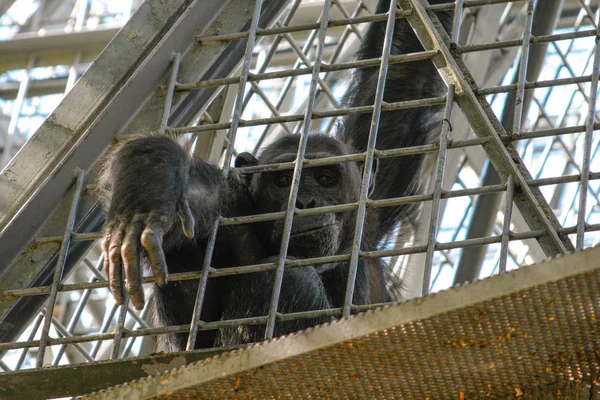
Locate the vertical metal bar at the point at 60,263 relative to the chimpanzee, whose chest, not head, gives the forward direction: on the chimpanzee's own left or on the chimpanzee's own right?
on the chimpanzee's own right

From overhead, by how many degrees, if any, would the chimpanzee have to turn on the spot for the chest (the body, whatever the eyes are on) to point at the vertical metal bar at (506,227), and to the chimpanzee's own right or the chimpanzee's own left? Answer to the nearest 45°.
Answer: approximately 45° to the chimpanzee's own left

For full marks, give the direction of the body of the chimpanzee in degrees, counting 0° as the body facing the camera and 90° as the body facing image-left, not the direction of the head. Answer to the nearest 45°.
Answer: approximately 0°
